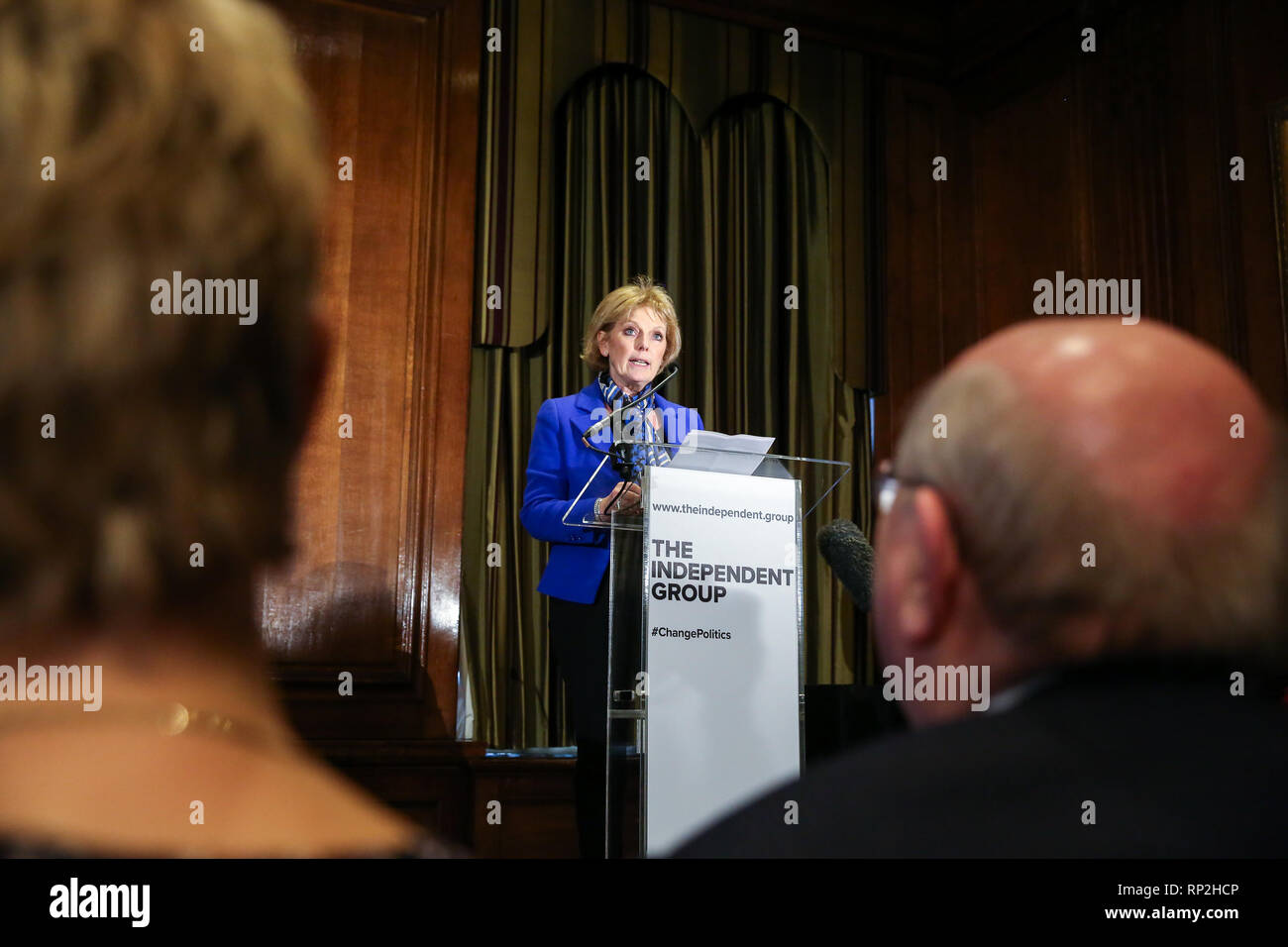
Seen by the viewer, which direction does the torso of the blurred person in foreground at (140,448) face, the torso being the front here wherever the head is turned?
away from the camera

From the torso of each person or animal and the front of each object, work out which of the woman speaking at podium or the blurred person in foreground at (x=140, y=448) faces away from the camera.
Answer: the blurred person in foreground

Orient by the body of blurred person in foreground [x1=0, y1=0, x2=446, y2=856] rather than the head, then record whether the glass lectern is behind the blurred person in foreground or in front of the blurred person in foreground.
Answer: in front

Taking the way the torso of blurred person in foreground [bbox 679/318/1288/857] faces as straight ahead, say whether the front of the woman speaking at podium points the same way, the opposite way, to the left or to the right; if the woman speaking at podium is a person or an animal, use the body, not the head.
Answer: the opposite way

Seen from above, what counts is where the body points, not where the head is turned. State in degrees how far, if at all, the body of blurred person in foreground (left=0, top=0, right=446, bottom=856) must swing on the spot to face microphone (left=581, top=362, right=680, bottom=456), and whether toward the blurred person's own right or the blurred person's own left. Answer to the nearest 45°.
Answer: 0° — they already face it

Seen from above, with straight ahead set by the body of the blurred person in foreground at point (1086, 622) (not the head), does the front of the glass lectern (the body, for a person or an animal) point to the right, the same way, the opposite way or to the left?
the opposite way

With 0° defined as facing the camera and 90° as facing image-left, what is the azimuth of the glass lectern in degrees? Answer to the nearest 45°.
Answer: approximately 315°

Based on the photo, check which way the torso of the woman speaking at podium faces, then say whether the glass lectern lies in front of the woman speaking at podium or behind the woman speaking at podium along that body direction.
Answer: in front

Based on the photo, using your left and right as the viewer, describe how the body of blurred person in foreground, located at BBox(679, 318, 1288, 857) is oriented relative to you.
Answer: facing away from the viewer and to the left of the viewer

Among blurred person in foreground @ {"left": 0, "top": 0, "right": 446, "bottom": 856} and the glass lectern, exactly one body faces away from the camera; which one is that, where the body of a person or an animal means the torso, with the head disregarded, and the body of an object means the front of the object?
the blurred person in foreground

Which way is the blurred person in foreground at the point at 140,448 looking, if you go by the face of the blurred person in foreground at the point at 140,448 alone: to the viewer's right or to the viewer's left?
to the viewer's right
